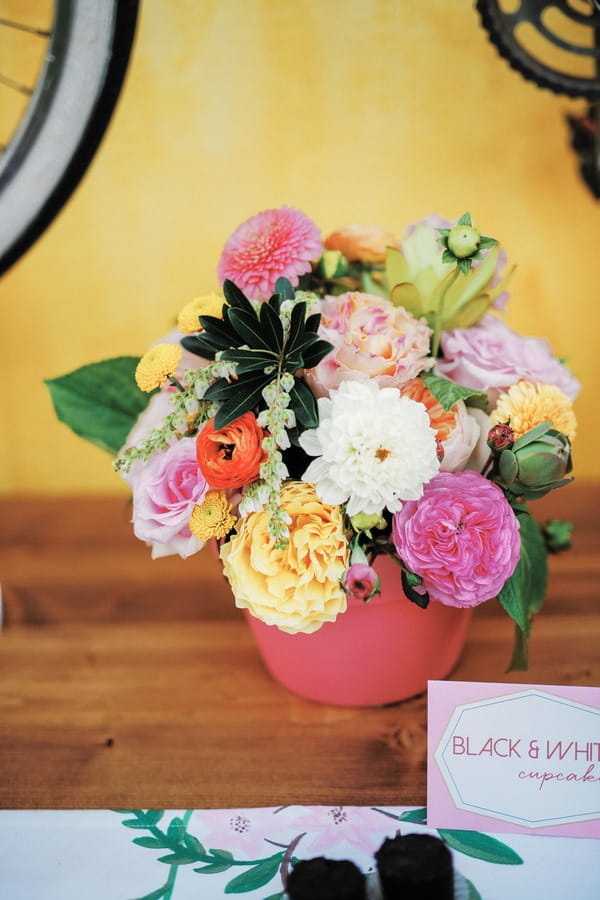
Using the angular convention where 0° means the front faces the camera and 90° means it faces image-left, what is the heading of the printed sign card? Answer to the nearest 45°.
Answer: approximately 0°
